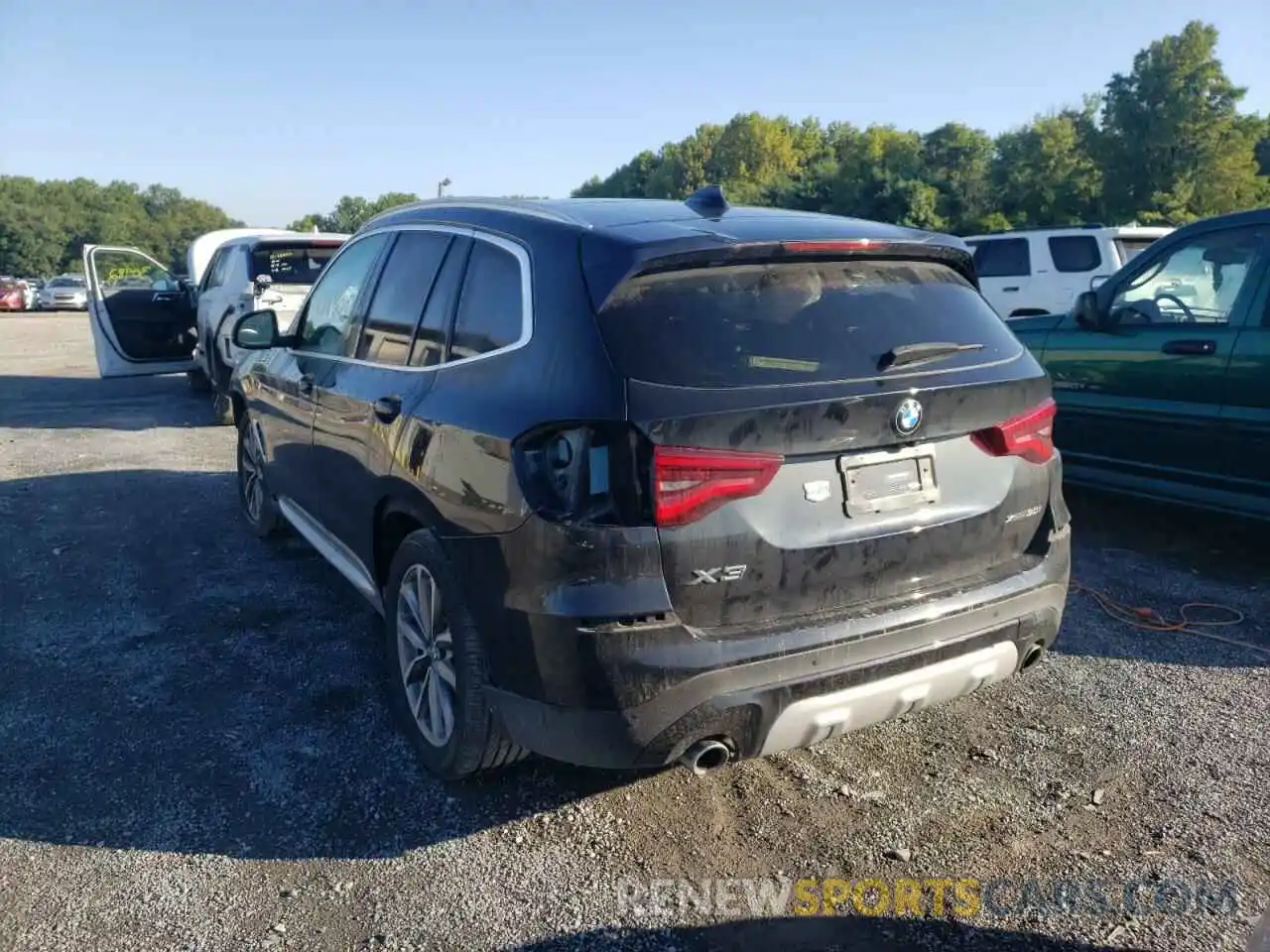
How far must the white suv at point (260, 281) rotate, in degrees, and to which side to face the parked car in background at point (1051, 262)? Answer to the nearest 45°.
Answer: approximately 135° to its right

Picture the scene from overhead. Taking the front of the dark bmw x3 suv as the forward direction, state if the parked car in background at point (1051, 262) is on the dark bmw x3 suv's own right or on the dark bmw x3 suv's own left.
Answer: on the dark bmw x3 suv's own right

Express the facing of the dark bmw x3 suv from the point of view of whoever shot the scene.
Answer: facing away from the viewer and to the left of the viewer

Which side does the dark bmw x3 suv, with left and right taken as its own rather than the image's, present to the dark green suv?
right

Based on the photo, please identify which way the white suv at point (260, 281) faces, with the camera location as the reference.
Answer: facing away from the viewer and to the left of the viewer

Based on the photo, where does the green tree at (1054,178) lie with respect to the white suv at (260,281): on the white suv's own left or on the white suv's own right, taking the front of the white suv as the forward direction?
on the white suv's own right
